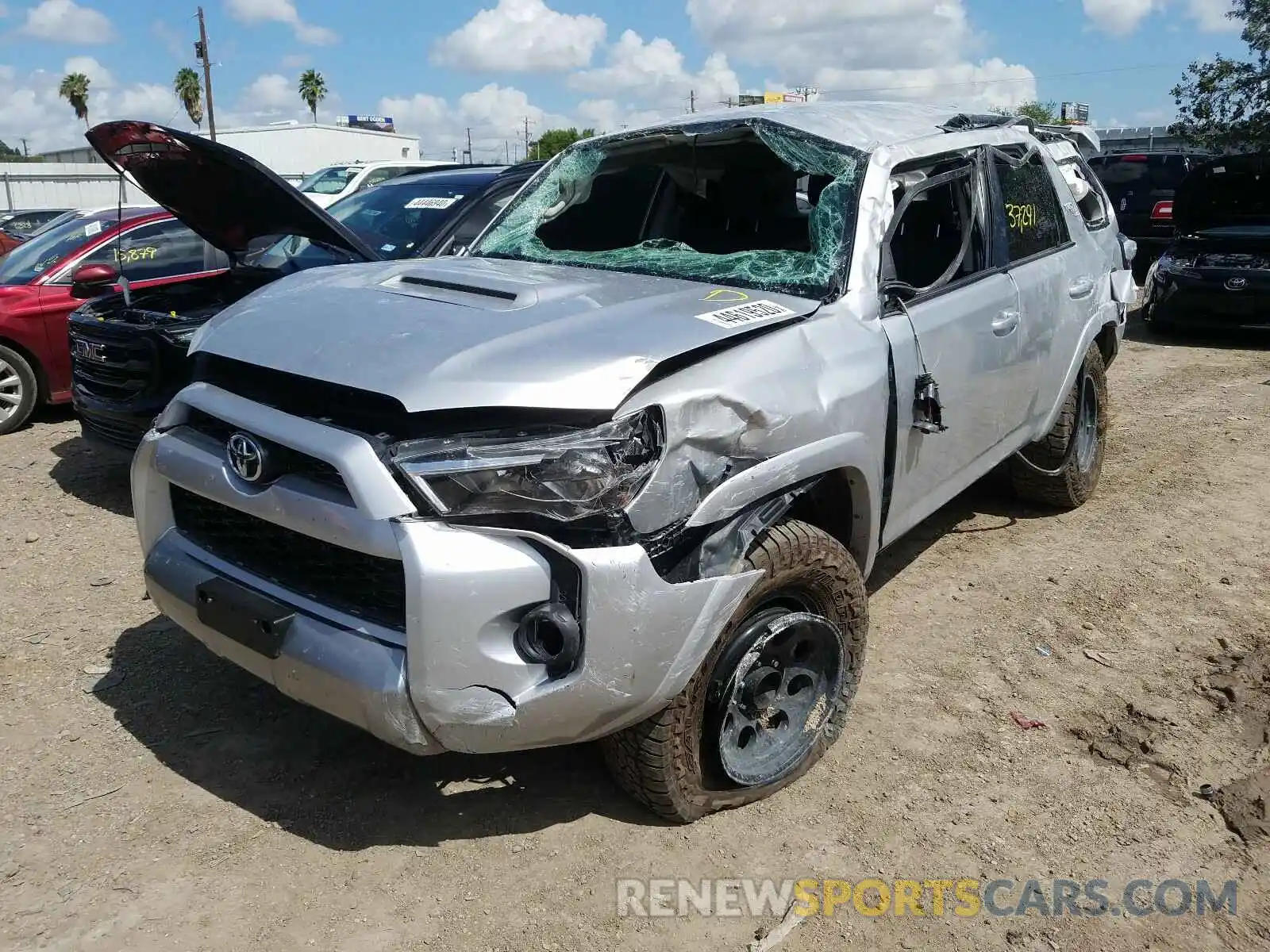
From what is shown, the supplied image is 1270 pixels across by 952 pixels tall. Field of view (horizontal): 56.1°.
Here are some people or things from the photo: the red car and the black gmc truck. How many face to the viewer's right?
0

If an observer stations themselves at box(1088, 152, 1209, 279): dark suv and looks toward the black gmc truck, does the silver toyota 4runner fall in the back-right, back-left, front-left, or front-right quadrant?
front-left

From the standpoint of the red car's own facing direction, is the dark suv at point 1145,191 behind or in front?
behind

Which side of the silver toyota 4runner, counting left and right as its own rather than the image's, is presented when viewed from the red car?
right

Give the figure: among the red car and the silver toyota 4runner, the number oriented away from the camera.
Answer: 0

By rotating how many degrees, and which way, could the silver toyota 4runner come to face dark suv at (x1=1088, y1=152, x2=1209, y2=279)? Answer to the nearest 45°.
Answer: approximately 180°

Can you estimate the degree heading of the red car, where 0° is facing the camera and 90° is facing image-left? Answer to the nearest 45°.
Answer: approximately 45°

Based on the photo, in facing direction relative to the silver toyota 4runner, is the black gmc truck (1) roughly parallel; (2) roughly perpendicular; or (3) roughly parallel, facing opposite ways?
roughly parallel

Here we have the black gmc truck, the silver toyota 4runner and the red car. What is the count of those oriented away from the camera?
0

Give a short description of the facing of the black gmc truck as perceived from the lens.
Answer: facing the viewer and to the left of the viewer

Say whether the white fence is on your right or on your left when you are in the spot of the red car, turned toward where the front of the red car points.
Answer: on your right

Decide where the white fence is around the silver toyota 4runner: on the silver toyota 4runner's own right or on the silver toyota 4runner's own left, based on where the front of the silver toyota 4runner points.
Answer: on the silver toyota 4runner's own right
